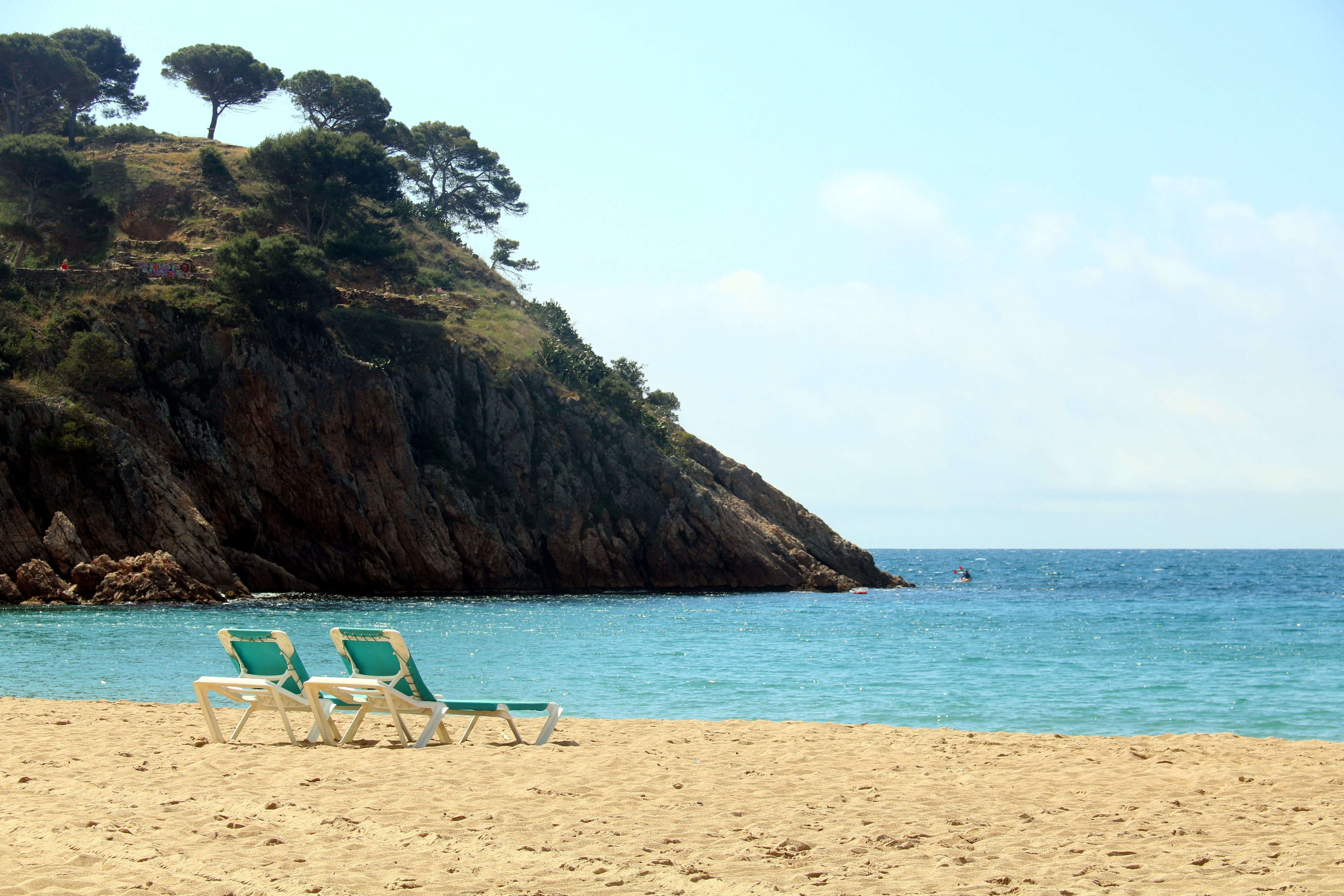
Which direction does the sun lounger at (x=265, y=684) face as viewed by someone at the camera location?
facing away from the viewer and to the right of the viewer

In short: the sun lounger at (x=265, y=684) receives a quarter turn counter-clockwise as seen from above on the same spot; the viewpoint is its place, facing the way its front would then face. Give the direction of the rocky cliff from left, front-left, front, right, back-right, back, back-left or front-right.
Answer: front-right

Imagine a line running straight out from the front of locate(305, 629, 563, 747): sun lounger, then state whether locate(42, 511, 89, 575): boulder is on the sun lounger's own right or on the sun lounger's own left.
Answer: on the sun lounger's own left

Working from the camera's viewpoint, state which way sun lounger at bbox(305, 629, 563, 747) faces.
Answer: facing away from the viewer and to the right of the viewer
